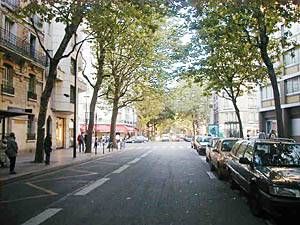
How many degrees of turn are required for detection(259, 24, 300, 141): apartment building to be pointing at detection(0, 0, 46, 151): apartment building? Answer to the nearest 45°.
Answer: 0° — it already faces it

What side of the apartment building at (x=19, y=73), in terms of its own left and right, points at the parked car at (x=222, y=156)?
front

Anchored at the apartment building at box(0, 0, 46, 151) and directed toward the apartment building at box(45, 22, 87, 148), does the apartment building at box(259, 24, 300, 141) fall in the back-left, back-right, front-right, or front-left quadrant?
front-right

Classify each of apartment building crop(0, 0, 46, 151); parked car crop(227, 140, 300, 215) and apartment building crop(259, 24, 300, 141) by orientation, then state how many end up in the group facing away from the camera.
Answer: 0

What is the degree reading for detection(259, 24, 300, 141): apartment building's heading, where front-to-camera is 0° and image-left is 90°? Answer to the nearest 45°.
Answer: approximately 45°

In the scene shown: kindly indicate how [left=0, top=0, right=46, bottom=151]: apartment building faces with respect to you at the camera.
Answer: facing the viewer and to the right of the viewer

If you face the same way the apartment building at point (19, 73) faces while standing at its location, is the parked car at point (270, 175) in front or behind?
in front

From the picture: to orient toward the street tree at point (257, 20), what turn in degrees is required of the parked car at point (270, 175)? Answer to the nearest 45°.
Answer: approximately 135° to its left

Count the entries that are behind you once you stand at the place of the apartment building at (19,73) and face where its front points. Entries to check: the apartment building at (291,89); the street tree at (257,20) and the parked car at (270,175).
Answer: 0

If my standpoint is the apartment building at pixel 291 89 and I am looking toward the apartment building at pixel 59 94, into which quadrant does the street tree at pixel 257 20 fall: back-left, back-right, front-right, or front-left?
front-left

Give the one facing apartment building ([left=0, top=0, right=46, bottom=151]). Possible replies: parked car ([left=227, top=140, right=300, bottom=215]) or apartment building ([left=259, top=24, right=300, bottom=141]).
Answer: apartment building ([left=259, top=24, right=300, bottom=141])

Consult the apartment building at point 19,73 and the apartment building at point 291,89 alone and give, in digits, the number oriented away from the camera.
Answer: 0

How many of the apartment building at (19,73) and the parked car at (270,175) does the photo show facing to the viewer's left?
0

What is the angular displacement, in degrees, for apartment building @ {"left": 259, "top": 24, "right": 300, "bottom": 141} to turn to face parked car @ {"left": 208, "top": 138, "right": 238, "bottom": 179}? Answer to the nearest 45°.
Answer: approximately 45° to its left
